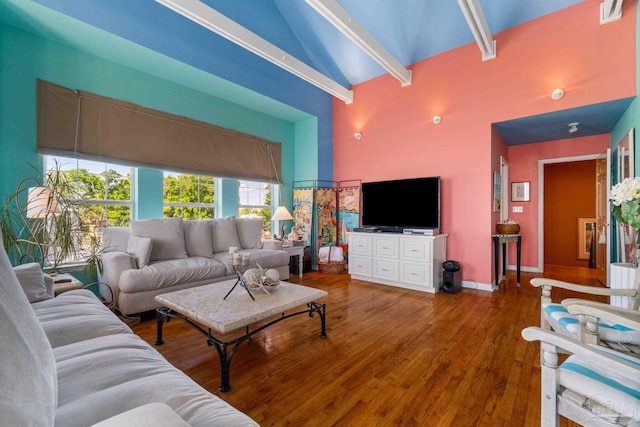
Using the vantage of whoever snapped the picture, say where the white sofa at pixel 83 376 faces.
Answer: facing to the right of the viewer

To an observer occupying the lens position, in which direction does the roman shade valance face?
facing the viewer and to the right of the viewer

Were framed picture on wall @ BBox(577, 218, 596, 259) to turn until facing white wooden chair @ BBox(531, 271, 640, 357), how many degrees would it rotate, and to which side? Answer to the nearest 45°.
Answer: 0° — it already faces it

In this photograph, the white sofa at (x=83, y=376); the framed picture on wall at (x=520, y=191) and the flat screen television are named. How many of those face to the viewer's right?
1

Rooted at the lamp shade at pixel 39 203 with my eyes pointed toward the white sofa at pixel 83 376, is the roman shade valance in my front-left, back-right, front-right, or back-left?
back-left

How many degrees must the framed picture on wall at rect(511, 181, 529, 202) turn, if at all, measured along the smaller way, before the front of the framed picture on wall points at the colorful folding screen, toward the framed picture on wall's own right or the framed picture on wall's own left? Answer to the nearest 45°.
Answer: approximately 45° to the framed picture on wall's own right

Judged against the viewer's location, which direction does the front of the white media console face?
facing the viewer and to the left of the viewer

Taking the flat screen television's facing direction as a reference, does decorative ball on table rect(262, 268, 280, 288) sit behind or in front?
in front
